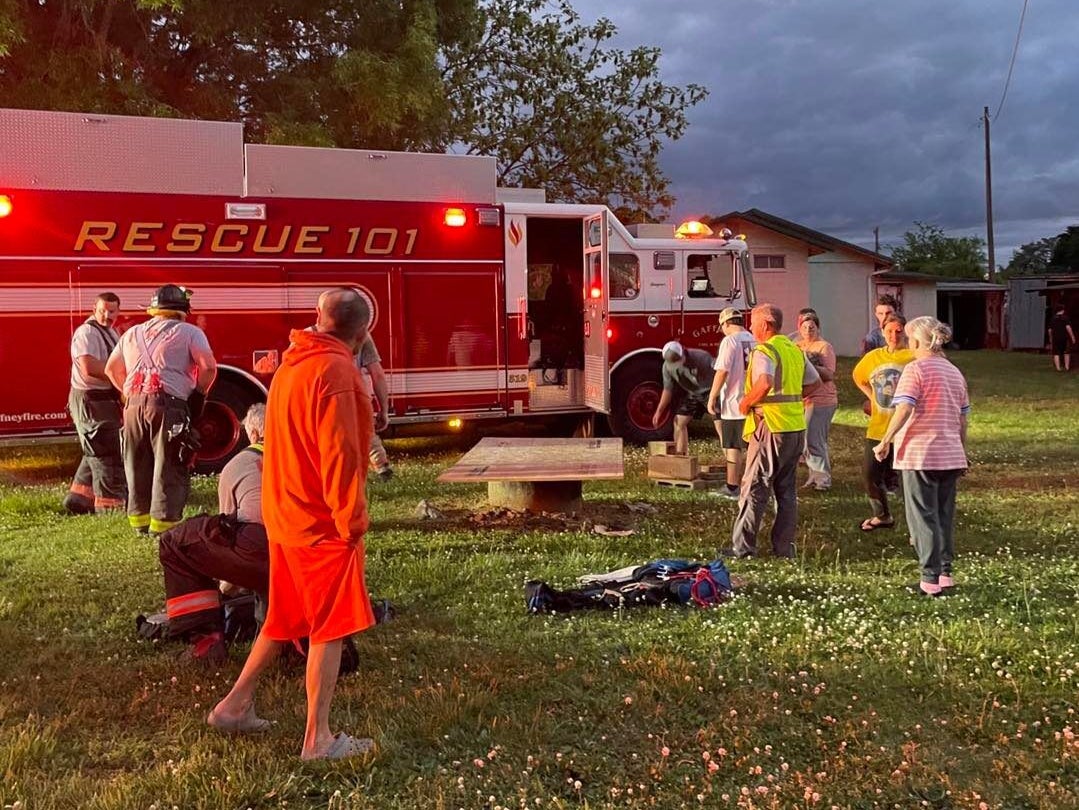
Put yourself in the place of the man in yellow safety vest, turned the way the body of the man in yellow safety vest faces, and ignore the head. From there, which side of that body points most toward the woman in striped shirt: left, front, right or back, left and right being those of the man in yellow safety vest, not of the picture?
back

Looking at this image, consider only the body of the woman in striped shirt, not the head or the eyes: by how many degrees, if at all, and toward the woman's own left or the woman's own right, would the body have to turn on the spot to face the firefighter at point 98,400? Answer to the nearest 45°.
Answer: approximately 45° to the woman's own left

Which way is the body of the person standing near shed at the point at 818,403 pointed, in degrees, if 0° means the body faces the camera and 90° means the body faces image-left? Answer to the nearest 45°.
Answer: approximately 45°

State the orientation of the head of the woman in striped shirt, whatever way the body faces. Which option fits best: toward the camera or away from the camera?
away from the camera

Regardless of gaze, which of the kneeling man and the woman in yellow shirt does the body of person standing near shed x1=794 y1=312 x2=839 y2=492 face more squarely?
the kneeling man

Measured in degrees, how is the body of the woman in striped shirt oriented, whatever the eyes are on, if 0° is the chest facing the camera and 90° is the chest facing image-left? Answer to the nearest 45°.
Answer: approximately 135°

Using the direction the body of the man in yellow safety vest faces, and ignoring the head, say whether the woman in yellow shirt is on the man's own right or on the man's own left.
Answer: on the man's own right
